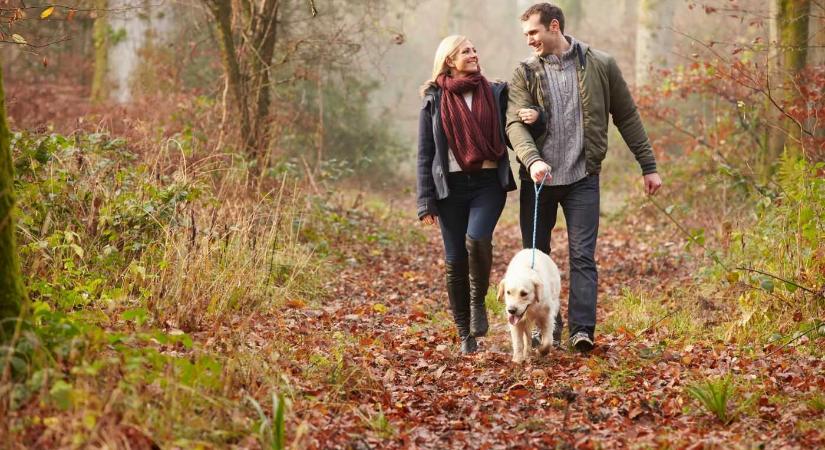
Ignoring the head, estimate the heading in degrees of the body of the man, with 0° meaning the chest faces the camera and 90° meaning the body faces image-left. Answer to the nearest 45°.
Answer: approximately 0°

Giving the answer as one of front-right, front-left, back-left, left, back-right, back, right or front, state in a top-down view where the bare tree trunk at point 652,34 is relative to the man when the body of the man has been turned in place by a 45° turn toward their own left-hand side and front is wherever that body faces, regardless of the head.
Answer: back-left

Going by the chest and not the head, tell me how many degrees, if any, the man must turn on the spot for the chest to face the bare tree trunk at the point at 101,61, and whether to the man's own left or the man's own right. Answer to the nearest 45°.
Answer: approximately 135° to the man's own right

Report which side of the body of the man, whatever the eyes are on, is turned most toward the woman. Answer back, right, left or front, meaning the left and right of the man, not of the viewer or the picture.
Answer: right

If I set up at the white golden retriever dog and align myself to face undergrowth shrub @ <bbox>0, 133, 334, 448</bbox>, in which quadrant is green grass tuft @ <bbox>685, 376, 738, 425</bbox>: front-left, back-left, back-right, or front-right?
back-left

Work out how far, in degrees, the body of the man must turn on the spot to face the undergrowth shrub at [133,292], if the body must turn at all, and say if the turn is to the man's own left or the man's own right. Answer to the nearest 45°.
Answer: approximately 90° to the man's own right

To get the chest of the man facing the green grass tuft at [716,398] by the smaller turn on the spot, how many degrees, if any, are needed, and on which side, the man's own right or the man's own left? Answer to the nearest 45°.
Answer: approximately 45° to the man's own left

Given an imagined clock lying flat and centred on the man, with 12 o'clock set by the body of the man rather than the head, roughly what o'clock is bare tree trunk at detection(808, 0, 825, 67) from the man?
The bare tree trunk is roughly at 7 o'clock from the man.
